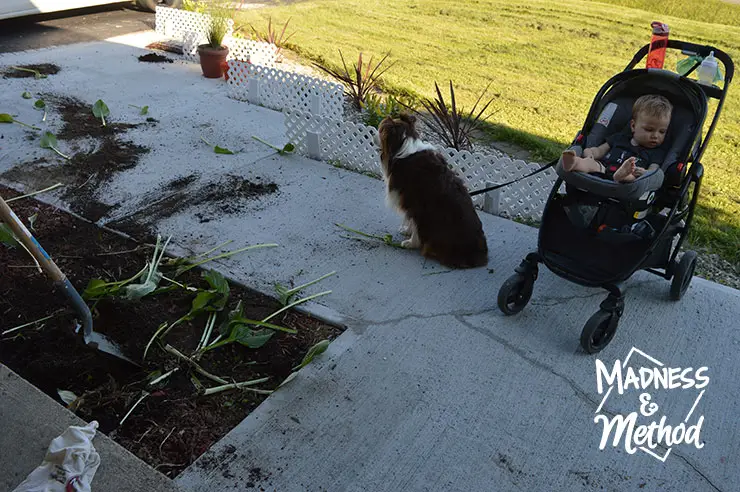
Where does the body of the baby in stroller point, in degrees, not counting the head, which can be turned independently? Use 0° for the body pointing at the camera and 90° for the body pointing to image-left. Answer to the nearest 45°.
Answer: approximately 45°

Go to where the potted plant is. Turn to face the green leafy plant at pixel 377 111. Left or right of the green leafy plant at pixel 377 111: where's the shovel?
right

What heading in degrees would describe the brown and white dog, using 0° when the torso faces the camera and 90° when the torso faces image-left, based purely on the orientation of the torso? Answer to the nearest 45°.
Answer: approximately 135°

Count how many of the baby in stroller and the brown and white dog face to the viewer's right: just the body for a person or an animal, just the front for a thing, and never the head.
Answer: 0

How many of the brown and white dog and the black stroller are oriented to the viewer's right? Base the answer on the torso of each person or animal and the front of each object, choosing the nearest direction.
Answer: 0

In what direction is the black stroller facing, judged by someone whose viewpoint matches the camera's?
facing the viewer and to the left of the viewer

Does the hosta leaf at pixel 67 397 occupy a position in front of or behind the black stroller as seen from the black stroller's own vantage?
in front

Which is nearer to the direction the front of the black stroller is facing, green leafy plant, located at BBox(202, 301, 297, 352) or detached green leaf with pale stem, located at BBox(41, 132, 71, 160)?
the green leafy plant

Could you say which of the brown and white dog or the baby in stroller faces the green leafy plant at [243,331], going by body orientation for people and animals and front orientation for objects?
the baby in stroller

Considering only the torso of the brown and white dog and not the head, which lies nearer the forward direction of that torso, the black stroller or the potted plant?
the potted plant

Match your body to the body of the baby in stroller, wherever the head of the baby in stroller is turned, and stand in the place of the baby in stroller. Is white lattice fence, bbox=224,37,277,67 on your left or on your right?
on your right

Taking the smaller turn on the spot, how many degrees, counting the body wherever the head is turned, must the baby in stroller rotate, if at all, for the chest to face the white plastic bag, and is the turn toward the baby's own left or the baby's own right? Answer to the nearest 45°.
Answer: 0° — they already face it

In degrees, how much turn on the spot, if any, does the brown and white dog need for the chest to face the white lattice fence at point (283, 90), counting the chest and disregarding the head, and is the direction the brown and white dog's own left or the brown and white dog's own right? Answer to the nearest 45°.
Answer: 0° — it already faces it
